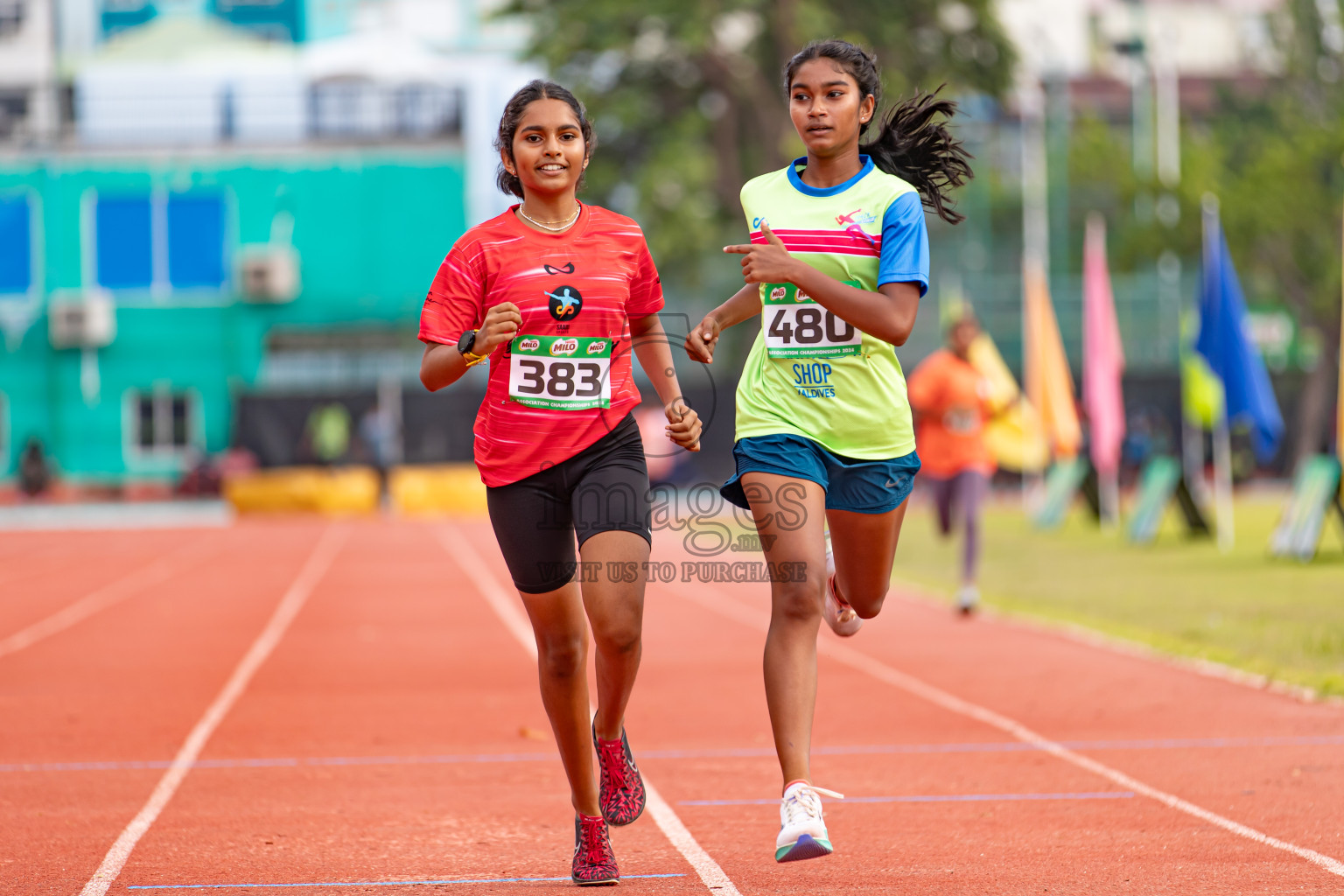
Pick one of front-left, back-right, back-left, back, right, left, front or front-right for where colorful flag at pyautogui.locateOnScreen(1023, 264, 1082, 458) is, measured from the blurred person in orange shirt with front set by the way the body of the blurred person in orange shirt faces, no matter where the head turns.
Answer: back

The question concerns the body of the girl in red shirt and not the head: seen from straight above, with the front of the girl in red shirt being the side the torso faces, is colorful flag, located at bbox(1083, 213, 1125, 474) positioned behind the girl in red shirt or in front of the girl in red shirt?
behind

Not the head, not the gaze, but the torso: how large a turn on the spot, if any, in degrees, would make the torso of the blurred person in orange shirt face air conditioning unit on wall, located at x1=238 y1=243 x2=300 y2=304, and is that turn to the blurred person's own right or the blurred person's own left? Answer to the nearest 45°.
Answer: approximately 135° to the blurred person's own right

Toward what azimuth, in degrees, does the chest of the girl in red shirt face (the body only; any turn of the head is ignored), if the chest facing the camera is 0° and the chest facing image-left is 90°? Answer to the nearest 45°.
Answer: approximately 0°

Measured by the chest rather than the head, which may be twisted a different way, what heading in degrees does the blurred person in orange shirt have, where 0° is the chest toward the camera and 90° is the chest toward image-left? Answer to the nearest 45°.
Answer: approximately 0°

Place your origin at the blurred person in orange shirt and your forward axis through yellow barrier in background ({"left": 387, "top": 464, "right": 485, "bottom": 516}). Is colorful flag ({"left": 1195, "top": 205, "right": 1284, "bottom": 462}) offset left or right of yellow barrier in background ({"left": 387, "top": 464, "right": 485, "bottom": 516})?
right

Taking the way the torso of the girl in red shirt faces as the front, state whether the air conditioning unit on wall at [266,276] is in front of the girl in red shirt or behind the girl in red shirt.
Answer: behind

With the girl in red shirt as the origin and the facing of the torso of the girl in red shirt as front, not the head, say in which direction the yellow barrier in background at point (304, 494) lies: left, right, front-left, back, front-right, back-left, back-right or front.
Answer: back

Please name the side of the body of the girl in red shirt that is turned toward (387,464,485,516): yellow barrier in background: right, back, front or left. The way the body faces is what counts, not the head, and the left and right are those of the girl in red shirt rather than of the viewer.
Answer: back
